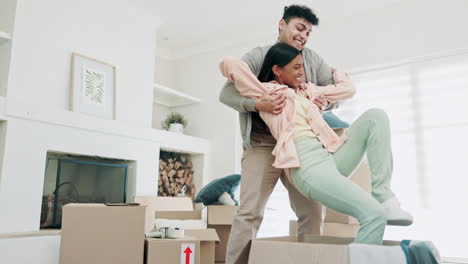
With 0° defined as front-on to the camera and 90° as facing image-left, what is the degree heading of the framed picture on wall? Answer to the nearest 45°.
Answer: approximately 315°

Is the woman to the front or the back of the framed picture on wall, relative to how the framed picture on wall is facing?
to the front

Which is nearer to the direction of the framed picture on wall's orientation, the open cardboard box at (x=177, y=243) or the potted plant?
the open cardboard box

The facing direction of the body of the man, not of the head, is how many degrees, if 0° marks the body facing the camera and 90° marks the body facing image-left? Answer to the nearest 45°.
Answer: approximately 315°

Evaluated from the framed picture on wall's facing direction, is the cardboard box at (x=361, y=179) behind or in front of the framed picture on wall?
in front

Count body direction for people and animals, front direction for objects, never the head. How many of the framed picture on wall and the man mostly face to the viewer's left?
0
